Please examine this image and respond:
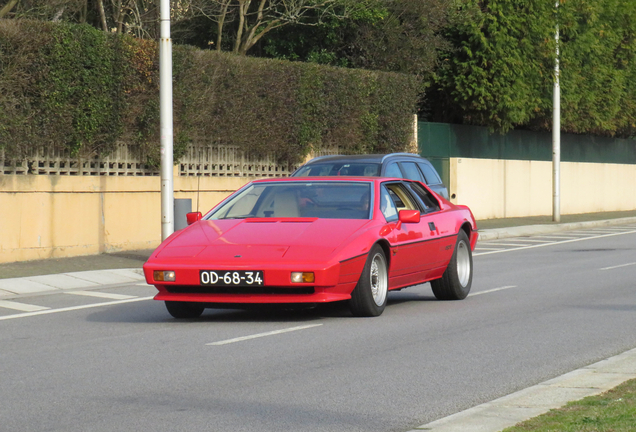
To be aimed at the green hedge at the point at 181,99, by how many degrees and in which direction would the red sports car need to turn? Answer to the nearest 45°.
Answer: approximately 135° to its right

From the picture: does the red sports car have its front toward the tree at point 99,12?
no

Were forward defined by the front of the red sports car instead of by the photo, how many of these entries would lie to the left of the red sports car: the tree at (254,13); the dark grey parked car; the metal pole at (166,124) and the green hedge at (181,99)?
0

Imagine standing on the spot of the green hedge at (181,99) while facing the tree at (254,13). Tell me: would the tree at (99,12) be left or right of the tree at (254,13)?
left

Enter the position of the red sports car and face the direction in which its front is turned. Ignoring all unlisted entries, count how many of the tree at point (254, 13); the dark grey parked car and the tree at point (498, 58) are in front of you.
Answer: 0

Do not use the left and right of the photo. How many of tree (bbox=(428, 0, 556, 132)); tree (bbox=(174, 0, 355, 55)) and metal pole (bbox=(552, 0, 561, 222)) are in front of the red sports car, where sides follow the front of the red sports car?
0

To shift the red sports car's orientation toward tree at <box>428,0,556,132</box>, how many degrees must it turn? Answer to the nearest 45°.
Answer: approximately 135° to its right

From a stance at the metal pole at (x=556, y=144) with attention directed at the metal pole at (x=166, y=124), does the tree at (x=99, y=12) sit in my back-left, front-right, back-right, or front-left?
front-right

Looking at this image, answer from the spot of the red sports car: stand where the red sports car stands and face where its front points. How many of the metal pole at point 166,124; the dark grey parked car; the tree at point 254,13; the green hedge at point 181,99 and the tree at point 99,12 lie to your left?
0

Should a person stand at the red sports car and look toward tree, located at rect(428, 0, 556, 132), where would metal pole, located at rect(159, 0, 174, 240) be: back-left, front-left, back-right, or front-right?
front-left

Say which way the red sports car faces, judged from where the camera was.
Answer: facing the viewer and to the left of the viewer

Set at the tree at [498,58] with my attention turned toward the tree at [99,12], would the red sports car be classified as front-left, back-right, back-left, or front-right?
front-left

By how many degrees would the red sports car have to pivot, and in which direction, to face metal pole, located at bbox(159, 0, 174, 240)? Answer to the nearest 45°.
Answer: approximately 135° to its right

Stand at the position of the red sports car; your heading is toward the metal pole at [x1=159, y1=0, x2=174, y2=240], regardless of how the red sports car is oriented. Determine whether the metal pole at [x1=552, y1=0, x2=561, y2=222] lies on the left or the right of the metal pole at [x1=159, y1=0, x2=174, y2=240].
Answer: right

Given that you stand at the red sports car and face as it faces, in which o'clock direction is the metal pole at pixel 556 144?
The metal pole is roughly at 5 o'clock from the red sports car.

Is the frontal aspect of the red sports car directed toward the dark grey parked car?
no

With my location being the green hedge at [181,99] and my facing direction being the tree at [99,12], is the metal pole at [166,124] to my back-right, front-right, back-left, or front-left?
back-left
